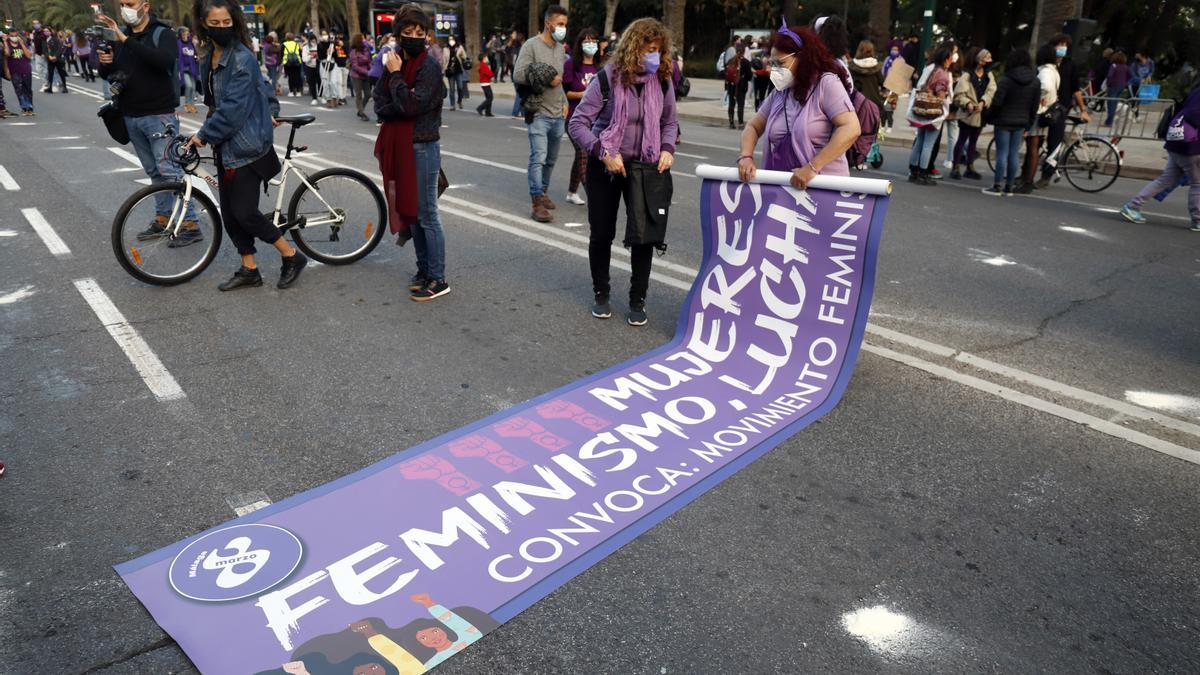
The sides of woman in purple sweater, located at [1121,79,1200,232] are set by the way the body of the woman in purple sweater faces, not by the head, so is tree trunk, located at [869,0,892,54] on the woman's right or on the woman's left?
on the woman's right

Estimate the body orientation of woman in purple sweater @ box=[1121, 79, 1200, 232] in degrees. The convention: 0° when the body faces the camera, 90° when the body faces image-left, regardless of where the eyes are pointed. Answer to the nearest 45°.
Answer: approximately 90°

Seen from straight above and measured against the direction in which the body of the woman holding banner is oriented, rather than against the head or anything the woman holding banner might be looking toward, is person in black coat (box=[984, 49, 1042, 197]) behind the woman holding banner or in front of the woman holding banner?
behind

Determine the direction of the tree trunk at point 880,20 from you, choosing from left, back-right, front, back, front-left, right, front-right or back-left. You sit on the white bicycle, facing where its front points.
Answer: back-right

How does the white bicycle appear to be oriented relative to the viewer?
to the viewer's left

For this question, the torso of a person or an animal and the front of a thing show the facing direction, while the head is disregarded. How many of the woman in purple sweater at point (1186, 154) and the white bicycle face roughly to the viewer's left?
2

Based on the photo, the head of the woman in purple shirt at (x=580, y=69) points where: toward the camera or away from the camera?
toward the camera

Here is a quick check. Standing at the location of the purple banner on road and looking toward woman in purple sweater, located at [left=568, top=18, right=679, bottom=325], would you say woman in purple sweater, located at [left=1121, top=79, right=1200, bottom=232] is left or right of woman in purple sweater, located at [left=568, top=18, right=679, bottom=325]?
right

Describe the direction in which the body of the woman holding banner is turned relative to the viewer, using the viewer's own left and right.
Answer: facing the viewer and to the left of the viewer

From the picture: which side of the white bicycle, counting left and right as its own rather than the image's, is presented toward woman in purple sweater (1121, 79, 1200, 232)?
back

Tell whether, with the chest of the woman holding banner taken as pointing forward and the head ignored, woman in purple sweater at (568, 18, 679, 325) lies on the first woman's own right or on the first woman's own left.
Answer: on the first woman's own right

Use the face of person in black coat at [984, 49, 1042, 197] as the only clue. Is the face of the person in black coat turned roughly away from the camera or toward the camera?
away from the camera
